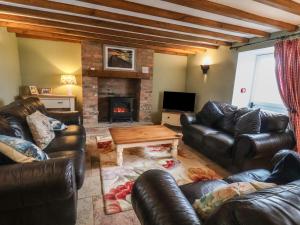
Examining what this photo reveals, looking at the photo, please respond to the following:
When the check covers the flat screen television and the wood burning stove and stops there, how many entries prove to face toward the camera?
2

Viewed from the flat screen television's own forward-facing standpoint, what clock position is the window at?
The window is roughly at 10 o'clock from the flat screen television.

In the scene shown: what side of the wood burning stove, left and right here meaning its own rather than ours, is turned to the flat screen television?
left

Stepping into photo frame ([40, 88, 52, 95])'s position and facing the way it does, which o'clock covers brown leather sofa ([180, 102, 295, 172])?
The brown leather sofa is roughly at 11 o'clock from the photo frame.

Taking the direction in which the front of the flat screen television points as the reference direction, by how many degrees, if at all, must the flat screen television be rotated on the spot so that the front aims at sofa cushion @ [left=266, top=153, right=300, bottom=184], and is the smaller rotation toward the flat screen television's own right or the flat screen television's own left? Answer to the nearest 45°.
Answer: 0° — it already faces it

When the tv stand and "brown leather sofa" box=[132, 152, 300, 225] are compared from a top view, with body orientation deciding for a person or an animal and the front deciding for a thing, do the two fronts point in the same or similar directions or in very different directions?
very different directions

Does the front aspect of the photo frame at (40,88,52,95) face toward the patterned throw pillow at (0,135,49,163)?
yes

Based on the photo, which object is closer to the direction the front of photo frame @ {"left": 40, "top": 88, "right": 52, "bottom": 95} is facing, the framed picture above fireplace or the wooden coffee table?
the wooden coffee table

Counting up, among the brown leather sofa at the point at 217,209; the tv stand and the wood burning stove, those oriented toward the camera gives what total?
2

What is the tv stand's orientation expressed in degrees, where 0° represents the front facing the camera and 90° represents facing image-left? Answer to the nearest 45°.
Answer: approximately 0°
